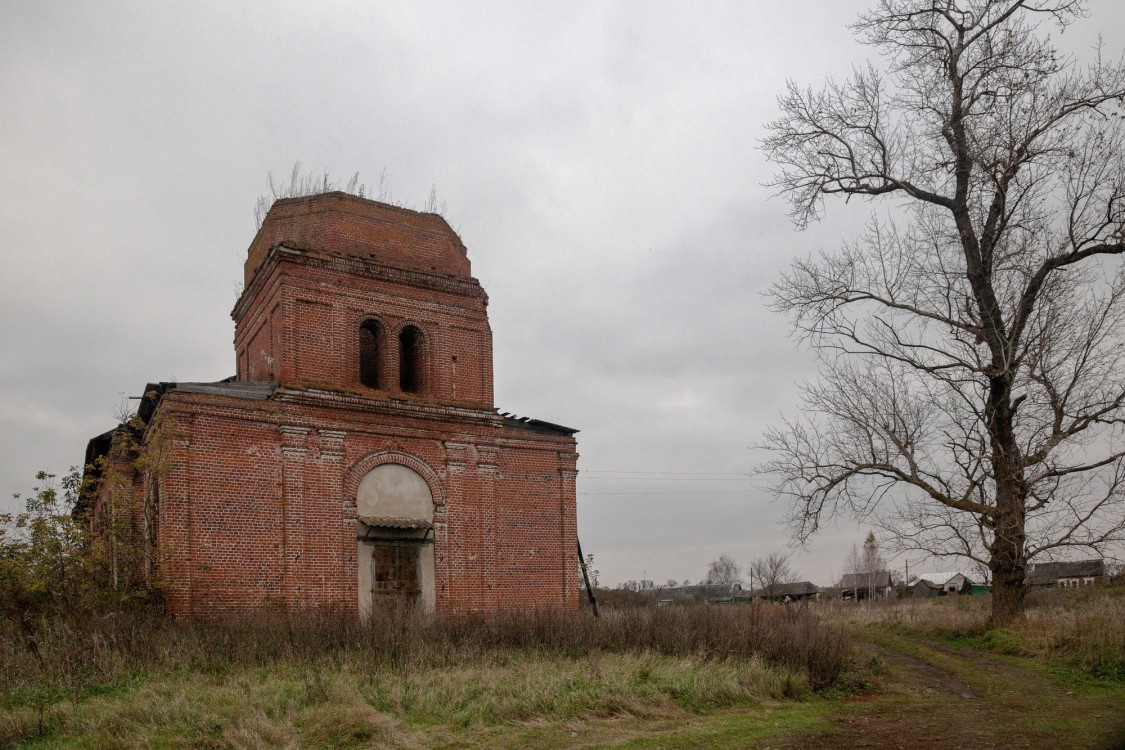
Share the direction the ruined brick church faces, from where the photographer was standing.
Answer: facing the viewer
